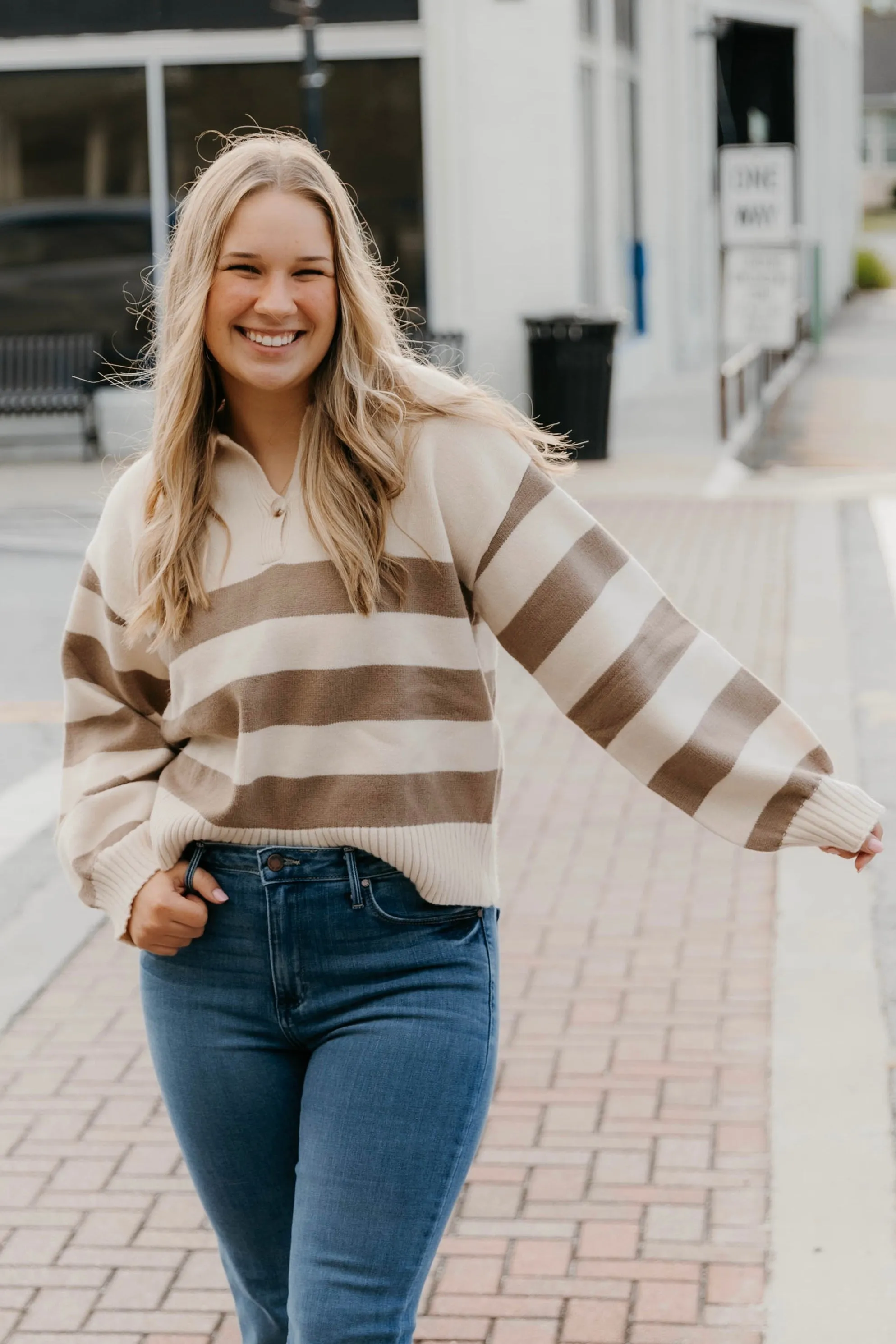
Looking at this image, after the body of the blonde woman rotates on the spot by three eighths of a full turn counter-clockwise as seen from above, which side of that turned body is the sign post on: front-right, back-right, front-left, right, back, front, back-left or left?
front-left

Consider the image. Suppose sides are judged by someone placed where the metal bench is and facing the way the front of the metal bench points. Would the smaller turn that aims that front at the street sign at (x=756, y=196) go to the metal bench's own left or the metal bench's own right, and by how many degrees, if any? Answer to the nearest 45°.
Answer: approximately 90° to the metal bench's own left

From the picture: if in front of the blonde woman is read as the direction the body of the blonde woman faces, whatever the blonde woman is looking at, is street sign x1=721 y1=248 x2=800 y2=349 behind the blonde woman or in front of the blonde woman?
behind

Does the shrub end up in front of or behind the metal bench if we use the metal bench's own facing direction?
behind

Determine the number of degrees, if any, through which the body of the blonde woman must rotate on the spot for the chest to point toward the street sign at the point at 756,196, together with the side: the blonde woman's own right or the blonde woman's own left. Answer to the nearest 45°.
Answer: approximately 180°

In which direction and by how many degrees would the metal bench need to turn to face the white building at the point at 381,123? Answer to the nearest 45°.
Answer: approximately 90° to its left
